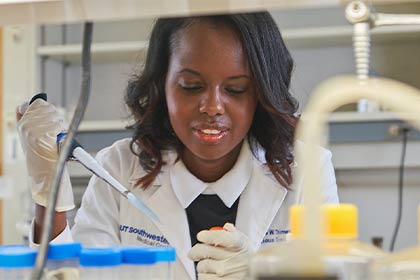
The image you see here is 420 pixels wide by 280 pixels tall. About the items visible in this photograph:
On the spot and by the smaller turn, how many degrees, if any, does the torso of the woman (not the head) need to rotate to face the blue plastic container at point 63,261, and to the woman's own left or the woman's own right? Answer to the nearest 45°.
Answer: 0° — they already face it

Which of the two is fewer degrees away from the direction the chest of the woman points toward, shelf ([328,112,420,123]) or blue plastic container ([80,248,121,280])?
the blue plastic container

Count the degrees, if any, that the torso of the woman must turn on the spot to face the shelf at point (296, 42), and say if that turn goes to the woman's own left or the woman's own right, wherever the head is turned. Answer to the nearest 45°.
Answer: approximately 180°

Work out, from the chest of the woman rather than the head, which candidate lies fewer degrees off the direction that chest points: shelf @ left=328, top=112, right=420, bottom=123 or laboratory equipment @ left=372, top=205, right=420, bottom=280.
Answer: the laboratory equipment

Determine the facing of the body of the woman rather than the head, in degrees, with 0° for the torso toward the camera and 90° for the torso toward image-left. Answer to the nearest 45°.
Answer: approximately 0°

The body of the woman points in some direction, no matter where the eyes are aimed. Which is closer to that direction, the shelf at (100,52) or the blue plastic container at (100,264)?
the blue plastic container

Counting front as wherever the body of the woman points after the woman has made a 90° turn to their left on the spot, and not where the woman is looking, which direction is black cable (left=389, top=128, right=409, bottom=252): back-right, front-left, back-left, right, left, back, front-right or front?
front-left

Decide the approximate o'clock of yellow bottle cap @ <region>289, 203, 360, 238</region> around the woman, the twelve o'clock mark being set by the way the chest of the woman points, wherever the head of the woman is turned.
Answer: The yellow bottle cap is roughly at 12 o'clock from the woman.

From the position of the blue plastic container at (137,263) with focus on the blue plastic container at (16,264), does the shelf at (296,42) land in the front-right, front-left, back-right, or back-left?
back-right

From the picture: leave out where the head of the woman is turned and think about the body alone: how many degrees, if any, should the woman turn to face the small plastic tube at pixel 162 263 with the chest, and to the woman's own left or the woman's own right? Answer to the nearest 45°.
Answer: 0° — they already face it

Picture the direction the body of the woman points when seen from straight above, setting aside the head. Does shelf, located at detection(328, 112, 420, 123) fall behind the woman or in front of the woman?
behind

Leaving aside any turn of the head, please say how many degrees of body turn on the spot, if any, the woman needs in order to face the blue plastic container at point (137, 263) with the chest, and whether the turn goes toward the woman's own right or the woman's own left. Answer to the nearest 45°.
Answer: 0° — they already face it
